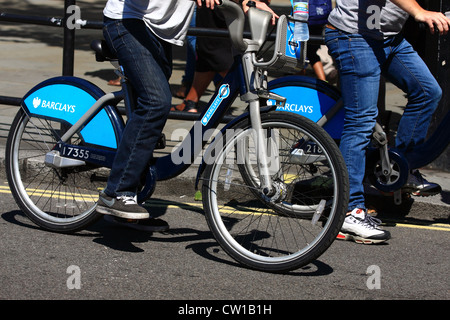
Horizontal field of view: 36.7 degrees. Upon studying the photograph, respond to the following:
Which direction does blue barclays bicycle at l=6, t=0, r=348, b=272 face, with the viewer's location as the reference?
facing the viewer and to the right of the viewer
